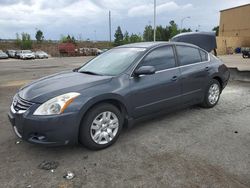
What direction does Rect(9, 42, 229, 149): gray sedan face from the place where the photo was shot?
facing the viewer and to the left of the viewer
